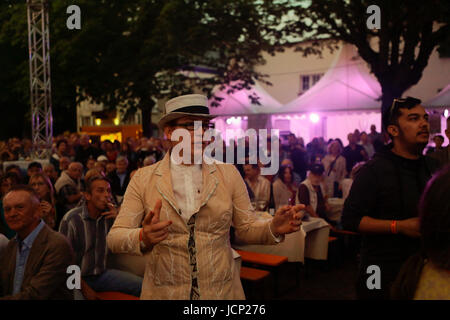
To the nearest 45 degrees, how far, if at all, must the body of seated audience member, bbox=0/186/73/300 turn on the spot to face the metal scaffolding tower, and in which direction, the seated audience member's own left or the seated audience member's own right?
approximately 135° to the seated audience member's own right

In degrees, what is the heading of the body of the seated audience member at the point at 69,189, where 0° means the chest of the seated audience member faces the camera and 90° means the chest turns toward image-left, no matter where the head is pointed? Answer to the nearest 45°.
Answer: approximately 315°

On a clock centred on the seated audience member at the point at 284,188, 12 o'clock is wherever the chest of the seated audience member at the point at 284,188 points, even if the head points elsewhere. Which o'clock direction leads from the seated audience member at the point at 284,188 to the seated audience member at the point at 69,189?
the seated audience member at the point at 69,189 is roughly at 4 o'clock from the seated audience member at the point at 284,188.

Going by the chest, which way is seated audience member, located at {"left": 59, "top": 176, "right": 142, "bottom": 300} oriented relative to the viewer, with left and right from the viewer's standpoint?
facing the viewer and to the right of the viewer

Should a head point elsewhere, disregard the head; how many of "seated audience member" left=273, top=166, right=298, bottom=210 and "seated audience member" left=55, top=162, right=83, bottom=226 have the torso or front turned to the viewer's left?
0

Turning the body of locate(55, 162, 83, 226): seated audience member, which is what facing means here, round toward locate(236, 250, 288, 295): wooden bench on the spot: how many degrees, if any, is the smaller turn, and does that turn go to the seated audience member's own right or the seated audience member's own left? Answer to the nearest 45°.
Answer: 0° — they already face it

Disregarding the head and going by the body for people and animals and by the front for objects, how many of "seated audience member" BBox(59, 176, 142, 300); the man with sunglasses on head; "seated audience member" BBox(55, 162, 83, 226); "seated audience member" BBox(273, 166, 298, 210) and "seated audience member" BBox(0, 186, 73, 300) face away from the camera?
0
